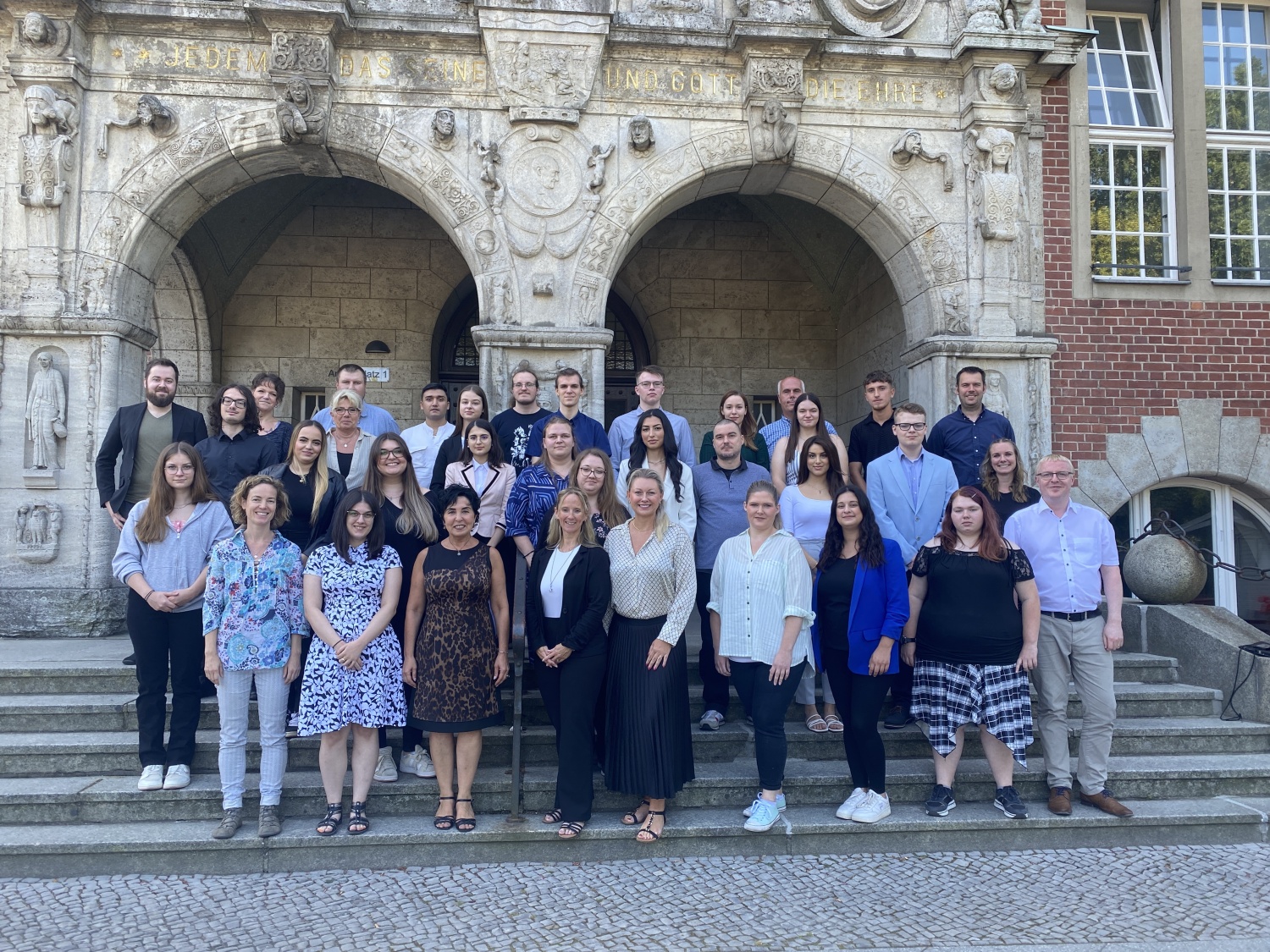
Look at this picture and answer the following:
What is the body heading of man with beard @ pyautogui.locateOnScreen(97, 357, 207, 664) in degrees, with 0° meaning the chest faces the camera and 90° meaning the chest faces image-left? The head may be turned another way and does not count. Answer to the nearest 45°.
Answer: approximately 0°

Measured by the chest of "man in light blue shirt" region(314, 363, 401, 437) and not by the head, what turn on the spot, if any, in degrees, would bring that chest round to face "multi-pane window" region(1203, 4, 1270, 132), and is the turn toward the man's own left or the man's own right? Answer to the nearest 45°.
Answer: approximately 90° to the man's own left

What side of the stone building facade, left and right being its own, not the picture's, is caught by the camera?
front

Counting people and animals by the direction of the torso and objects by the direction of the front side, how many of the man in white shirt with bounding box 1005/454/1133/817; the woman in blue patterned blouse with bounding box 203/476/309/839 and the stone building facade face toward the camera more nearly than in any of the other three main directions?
3

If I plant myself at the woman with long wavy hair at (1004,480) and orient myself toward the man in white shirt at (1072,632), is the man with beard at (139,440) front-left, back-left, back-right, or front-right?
back-right

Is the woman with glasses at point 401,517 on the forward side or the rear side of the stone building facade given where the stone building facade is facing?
on the forward side

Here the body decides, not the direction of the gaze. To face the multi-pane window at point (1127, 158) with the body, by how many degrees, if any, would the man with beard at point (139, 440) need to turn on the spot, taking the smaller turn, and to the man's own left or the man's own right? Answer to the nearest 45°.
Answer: approximately 90° to the man's own left

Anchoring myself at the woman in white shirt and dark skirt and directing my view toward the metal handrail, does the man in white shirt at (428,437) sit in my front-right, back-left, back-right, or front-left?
front-right

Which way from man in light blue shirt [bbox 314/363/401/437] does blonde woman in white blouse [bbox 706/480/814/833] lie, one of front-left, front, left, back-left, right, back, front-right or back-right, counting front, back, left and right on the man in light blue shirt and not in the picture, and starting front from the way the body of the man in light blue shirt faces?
front-left

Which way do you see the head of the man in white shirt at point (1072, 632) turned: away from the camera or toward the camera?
toward the camera

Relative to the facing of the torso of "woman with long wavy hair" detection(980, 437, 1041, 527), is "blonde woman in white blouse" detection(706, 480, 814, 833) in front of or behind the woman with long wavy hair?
in front

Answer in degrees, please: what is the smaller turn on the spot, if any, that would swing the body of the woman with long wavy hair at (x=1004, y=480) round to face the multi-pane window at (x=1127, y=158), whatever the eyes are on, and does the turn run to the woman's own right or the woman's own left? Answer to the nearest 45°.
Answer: approximately 180°

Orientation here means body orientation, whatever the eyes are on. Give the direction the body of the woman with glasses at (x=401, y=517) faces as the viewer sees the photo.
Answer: toward the camera

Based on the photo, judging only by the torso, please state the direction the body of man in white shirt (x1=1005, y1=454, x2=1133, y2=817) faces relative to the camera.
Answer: toward the camera

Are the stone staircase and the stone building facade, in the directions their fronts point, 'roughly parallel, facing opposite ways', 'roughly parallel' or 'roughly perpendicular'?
roughly parallel
